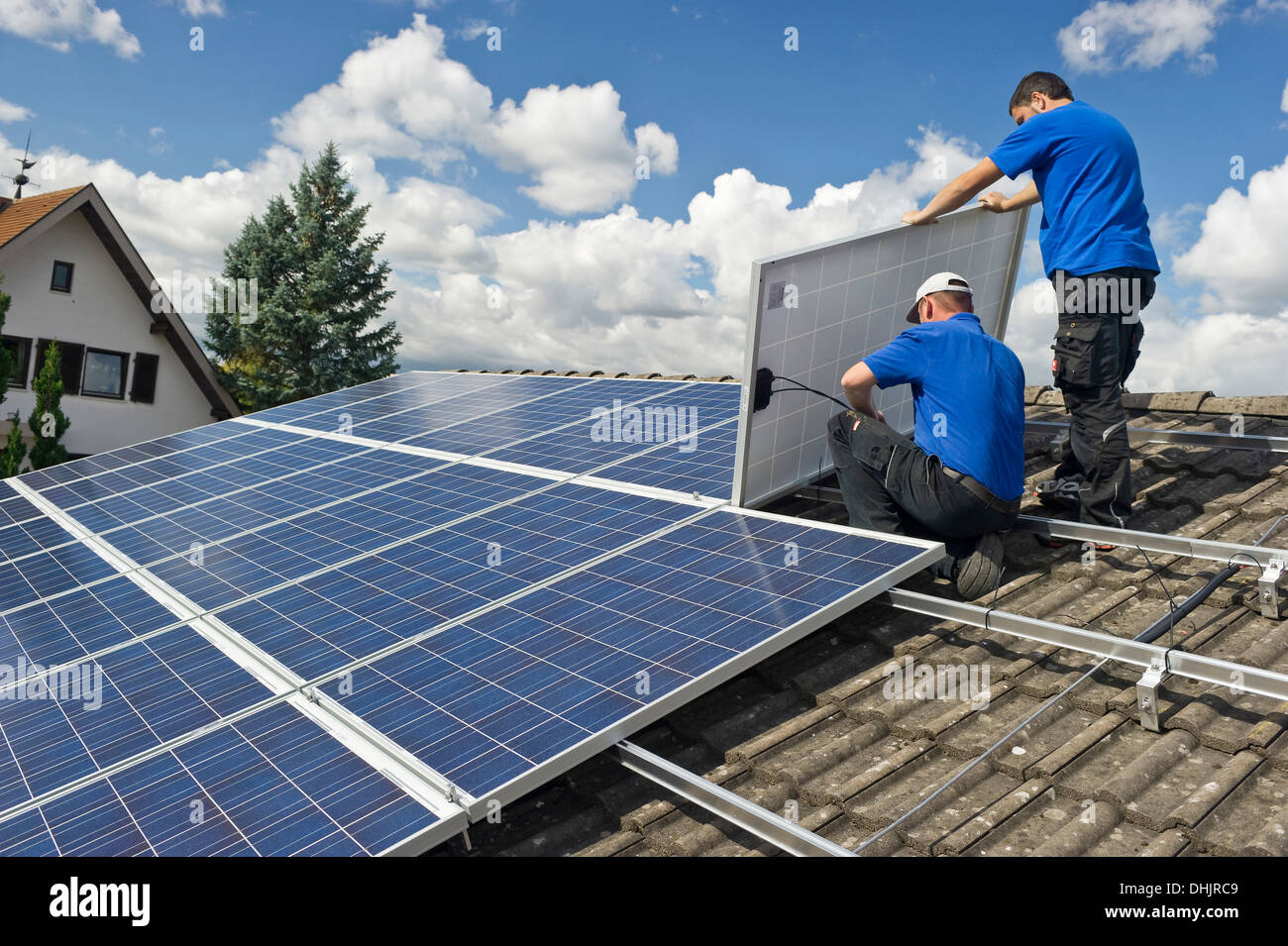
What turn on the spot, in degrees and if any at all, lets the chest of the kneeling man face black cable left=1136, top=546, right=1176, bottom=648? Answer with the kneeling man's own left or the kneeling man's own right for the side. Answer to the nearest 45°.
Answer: approximately 135° to the kneeling man's own right

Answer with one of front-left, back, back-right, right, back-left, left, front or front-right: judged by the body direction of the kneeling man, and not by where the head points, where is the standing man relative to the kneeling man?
right

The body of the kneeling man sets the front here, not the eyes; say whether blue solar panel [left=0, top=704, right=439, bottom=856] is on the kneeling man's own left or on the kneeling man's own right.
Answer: on the kneeling man's own left

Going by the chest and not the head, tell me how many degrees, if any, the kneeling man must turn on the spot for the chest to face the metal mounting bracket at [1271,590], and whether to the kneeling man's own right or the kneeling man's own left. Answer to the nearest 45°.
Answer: approximately 135° to the kneeling man's own right

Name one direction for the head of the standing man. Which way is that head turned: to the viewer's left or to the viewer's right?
to the viewer's left

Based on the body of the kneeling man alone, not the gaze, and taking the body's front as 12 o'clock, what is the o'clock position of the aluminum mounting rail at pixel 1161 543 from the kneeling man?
The aluminum mounting rail is roughly at 4 o'clock from the kneeling man.

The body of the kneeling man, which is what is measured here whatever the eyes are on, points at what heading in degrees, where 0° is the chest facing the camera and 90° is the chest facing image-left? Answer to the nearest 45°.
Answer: approximately 135°

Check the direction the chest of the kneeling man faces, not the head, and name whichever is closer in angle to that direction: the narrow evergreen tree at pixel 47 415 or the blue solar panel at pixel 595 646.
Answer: the narrow evergreen tree

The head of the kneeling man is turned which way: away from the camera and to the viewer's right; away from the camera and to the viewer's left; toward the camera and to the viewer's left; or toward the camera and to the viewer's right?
away from the camera and to the viewer's left

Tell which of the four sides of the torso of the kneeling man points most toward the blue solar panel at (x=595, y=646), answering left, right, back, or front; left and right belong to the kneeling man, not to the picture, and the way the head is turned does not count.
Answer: left
